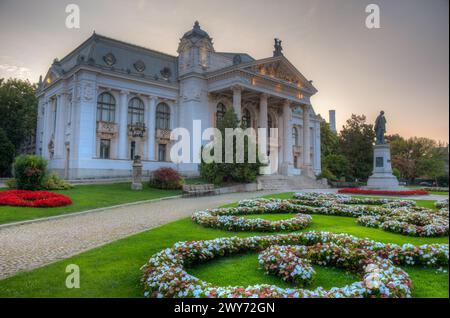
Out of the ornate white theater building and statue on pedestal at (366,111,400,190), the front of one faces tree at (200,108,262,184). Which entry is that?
the ornate white theater building

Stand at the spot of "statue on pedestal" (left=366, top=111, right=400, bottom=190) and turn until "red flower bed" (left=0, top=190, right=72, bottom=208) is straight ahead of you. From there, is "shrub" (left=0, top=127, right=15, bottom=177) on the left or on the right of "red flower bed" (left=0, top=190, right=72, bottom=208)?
right

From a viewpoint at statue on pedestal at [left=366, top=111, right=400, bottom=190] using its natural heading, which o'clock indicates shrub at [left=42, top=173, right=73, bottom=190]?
The shrub is roughly at 3 o'clock from the statue on pedestal.

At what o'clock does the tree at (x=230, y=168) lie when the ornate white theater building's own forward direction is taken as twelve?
The tree is roughly at 12 o'clock from the ornate white theater building.

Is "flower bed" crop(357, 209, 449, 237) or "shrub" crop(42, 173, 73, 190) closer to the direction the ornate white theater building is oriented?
the flower bed

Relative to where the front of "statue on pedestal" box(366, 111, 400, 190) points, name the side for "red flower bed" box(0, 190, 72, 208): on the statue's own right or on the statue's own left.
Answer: on the statue's own right

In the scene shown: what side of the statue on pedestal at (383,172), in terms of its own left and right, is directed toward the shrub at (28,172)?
right

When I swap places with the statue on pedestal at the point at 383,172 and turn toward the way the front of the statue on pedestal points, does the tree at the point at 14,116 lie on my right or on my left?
on my right

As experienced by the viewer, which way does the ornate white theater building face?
facing the viewer and to the right of the viewer

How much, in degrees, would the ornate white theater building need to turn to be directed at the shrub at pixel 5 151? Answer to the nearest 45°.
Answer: approximately 135° to its right

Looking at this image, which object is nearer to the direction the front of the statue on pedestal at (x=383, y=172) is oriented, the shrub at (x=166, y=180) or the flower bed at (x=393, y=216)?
the flower bed

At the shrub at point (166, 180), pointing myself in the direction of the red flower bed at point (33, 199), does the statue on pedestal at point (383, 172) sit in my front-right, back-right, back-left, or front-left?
back-left

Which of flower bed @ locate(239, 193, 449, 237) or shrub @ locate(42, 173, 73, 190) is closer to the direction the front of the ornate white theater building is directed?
the flower bed

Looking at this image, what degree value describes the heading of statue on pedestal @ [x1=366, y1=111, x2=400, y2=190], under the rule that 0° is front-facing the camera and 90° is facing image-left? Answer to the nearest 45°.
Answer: approximately 315°

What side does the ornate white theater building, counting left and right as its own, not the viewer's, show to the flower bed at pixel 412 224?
front

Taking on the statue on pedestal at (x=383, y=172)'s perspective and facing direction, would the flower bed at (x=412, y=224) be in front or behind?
in front

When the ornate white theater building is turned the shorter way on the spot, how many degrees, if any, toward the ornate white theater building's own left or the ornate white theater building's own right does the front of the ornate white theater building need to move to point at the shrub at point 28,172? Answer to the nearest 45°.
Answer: approximately 45° to the ornate white theater building's own right

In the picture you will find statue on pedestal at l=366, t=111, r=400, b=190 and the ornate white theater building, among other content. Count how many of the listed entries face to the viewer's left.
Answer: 0
